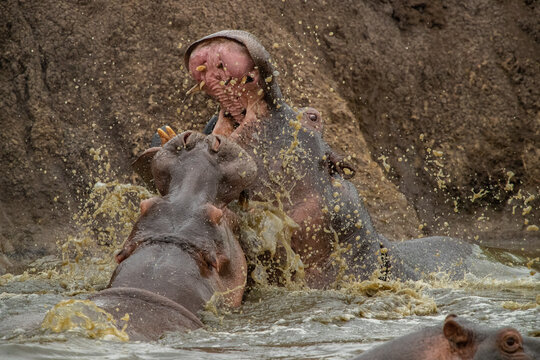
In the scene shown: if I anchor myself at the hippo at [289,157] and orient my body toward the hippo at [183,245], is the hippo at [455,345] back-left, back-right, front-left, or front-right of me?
front-left

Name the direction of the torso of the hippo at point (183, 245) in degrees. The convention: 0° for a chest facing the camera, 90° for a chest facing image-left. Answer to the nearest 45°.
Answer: approximately 180°

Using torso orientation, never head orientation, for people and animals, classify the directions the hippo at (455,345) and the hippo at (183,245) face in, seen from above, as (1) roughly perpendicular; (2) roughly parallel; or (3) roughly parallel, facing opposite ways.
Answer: roughly perpendicular

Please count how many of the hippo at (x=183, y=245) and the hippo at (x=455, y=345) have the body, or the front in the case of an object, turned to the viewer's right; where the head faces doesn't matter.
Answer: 1

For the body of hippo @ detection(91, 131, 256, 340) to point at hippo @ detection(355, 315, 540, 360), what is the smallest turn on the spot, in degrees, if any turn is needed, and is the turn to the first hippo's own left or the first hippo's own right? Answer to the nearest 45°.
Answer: approximately 135° to the first hippo's own right

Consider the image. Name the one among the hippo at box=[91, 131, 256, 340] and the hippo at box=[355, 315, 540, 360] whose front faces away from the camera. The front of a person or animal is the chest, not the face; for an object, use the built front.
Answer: the hippo at box=[91, 131, 256, 340]

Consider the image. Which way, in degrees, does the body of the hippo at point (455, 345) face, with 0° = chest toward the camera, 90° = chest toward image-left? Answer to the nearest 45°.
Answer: approximately 270°

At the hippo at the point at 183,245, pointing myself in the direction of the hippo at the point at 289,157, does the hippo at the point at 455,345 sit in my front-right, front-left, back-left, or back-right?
back-right

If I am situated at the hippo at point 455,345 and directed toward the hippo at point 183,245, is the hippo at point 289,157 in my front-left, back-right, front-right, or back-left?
front-right
